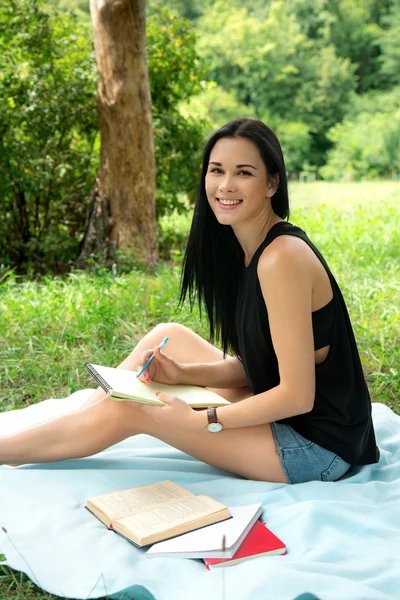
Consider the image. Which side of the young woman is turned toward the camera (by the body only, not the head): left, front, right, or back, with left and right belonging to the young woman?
left

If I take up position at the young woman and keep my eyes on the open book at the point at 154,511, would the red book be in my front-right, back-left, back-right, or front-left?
front-left

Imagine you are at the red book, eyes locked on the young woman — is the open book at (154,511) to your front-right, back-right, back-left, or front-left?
front-left
